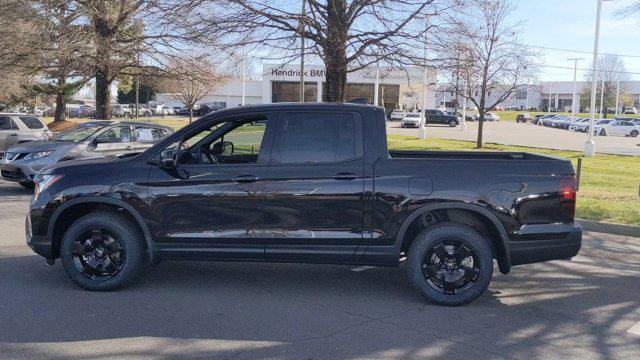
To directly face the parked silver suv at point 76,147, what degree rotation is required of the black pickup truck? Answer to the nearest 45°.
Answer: approximately 45° to its right

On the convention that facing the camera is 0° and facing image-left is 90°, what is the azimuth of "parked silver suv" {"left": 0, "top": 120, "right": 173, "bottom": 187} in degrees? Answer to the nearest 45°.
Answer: approximately 45°

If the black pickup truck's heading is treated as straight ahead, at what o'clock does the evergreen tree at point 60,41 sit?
The evergreen tree is roughly at 2 o'clock from the black pickup truck.

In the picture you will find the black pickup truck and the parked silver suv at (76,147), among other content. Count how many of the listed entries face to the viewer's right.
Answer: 0

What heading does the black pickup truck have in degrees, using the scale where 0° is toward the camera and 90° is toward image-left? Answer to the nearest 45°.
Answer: approximately 90°

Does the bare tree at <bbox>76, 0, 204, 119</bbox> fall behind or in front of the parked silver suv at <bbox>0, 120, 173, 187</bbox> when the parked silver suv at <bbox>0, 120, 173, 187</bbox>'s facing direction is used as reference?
behind

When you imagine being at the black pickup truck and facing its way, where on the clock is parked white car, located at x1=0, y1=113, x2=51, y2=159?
The parked white car is roughly at 2 o'clock from the black pickup truck.
